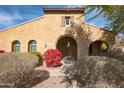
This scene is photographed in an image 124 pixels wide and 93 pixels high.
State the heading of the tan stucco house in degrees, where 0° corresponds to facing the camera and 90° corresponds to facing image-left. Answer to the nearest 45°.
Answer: approximately 0°

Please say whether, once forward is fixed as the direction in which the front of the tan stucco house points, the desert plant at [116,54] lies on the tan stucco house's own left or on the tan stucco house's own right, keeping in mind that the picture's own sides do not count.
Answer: on the tan stucco house's own left

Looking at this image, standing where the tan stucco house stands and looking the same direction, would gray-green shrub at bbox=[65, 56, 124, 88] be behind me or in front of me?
in front
